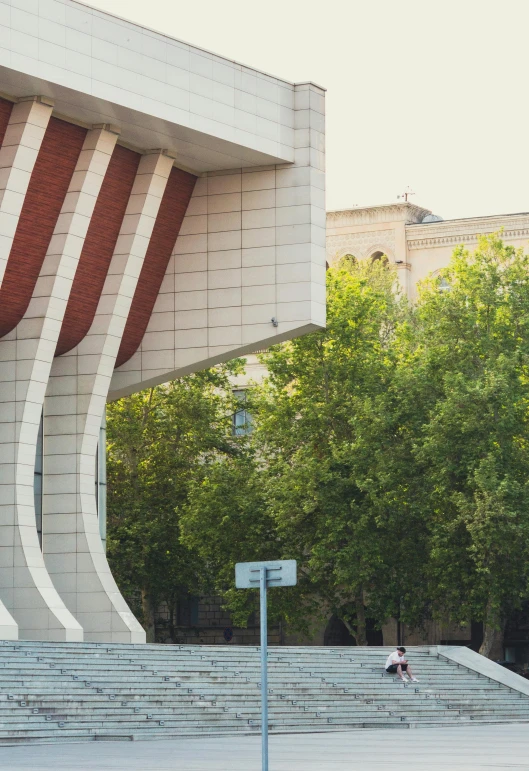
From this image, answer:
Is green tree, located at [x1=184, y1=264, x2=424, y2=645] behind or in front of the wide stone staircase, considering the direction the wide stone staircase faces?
behind

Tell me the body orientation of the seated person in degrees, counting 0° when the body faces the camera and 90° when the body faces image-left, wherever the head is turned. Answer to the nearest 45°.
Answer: approximately 315°
